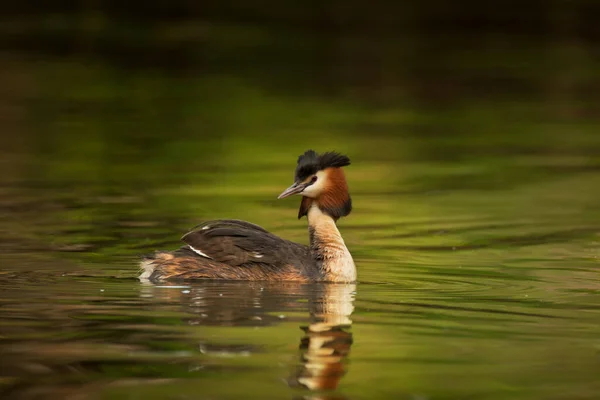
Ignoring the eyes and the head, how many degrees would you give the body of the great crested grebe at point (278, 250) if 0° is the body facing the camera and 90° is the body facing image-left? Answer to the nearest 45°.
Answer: approximately 270°
